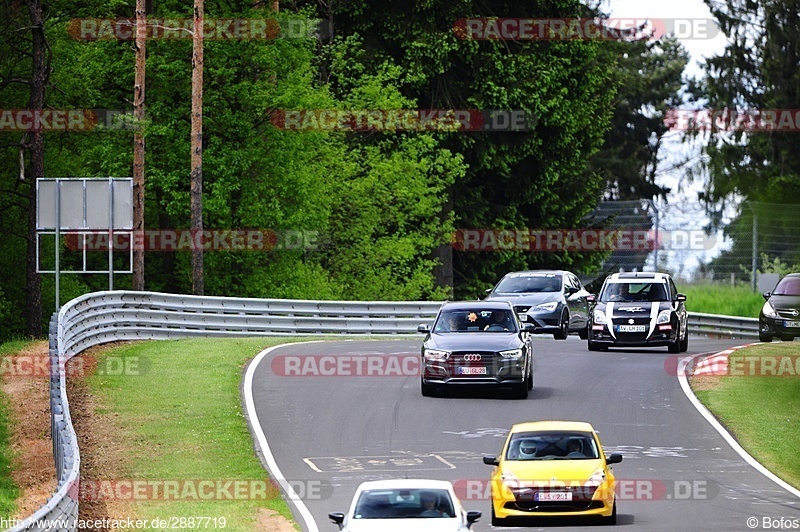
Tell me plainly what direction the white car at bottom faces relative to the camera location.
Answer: facing the viewer

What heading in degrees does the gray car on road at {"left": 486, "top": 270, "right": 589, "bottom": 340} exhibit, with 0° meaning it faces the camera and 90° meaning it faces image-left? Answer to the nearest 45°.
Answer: approximately 45°

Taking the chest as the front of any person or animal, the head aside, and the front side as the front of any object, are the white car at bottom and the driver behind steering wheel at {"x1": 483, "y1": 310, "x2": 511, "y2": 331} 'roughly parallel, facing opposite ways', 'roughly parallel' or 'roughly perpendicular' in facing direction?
roughly parallel

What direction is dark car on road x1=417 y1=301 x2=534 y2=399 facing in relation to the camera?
toward the camera

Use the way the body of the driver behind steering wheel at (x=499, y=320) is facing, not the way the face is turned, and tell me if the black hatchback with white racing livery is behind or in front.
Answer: behind

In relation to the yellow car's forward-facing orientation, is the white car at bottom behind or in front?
in front

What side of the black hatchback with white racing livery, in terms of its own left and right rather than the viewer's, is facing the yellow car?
front

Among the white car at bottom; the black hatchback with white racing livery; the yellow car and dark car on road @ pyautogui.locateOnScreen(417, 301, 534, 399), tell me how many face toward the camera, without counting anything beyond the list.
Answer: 4

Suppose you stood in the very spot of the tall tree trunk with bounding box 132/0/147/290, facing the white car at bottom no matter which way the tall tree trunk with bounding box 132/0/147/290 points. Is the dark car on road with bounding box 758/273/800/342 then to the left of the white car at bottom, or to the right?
left

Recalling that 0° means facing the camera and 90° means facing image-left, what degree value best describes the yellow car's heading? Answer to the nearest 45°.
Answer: approximately 0°

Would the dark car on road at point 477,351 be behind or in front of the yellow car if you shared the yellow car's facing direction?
behind

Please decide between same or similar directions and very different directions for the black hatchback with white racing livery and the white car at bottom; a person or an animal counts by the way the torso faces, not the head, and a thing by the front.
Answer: same or similar directions
